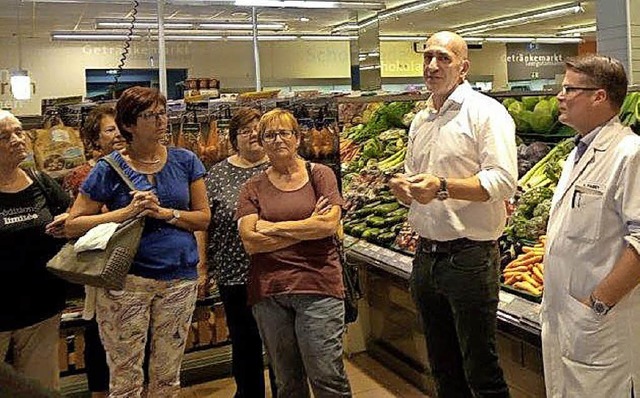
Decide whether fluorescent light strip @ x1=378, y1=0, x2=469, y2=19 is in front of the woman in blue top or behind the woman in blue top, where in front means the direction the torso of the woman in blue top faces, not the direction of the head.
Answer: behind

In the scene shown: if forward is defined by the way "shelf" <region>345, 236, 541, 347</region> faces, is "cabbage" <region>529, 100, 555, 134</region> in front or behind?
behind

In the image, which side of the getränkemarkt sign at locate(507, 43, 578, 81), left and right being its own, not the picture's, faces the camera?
front

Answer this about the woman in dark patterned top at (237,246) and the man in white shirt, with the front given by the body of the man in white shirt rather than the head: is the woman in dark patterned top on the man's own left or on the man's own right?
on the man's own right

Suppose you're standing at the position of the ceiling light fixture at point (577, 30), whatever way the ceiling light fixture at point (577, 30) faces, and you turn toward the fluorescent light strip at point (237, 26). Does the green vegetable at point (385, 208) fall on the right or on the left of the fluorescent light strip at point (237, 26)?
left

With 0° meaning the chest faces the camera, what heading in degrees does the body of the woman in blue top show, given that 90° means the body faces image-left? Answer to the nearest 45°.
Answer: approximately 0°

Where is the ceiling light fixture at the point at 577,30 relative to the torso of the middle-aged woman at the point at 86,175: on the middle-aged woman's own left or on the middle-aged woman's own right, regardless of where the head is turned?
on the middle-aged woman's own left

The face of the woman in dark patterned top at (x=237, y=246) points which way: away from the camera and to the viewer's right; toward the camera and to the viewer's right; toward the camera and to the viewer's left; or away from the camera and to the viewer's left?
toward the camera and to the viewer's right

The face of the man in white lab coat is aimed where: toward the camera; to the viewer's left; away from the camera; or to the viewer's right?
to the viewer's left

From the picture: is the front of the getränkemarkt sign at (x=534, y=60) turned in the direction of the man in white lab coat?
yes

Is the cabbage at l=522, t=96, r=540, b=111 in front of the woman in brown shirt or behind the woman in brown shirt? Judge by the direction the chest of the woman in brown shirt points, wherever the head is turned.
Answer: behind

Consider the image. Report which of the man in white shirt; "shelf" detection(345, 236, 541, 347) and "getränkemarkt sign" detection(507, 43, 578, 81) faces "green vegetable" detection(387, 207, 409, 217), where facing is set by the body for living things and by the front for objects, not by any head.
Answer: the getränkemarkt sign

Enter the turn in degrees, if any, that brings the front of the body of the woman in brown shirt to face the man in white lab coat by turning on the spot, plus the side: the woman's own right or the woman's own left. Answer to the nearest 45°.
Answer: approximately 45° to the woman's own left

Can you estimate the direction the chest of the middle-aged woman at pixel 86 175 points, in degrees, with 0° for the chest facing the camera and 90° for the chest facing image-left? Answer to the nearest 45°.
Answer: approximately 315°
